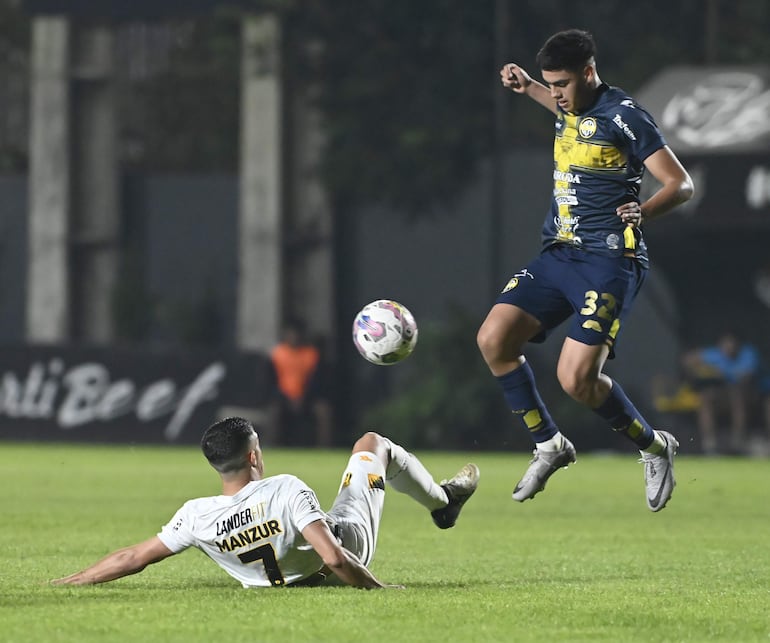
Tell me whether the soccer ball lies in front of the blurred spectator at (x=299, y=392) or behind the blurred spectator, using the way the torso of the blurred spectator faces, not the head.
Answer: in front

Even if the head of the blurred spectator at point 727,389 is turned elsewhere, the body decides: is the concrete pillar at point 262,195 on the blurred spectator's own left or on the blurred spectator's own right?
on the blurred spectator's own right

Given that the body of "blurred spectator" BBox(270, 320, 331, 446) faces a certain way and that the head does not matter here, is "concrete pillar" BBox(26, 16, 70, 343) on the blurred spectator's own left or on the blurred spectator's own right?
on the blurred spectator's own right

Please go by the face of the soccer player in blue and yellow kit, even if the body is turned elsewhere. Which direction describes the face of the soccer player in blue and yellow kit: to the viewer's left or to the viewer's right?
to the viewer's left

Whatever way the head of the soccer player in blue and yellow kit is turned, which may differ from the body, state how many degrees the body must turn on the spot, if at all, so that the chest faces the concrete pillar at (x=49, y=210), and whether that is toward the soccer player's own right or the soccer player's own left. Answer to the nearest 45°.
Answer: approximately 90° to the soccer player's own right

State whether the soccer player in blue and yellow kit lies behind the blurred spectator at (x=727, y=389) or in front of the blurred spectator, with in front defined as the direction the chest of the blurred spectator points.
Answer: in front

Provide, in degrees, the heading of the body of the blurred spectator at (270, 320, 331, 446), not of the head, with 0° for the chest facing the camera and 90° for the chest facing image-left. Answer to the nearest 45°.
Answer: approximately 0°
